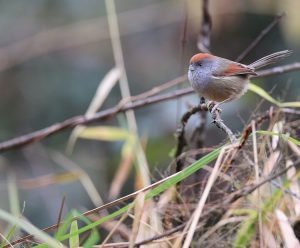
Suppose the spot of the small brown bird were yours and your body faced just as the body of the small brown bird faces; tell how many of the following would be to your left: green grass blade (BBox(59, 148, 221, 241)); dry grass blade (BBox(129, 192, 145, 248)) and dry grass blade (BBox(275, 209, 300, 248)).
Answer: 3

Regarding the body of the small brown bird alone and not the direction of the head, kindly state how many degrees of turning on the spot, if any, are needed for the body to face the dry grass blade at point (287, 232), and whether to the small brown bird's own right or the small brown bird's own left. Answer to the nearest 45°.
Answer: approximately 90° to the small brown bird's own left

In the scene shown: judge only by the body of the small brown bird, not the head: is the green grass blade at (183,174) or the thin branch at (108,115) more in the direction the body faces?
the thin branch

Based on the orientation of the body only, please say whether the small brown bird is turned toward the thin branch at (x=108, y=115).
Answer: yes

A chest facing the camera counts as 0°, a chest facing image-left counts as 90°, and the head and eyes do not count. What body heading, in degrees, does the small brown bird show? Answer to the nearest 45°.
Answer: approximately 90°
